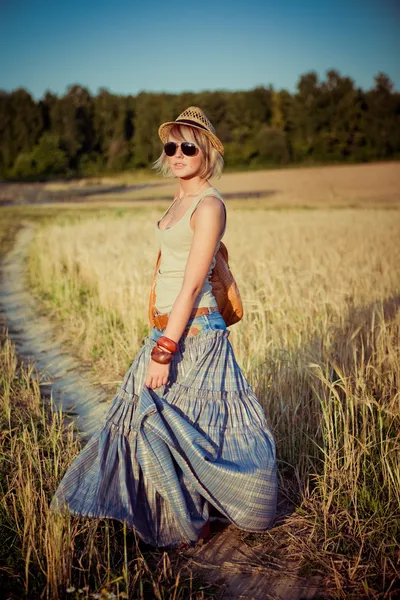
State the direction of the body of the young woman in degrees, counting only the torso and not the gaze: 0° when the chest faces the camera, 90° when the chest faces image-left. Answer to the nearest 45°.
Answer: approximately 45°
